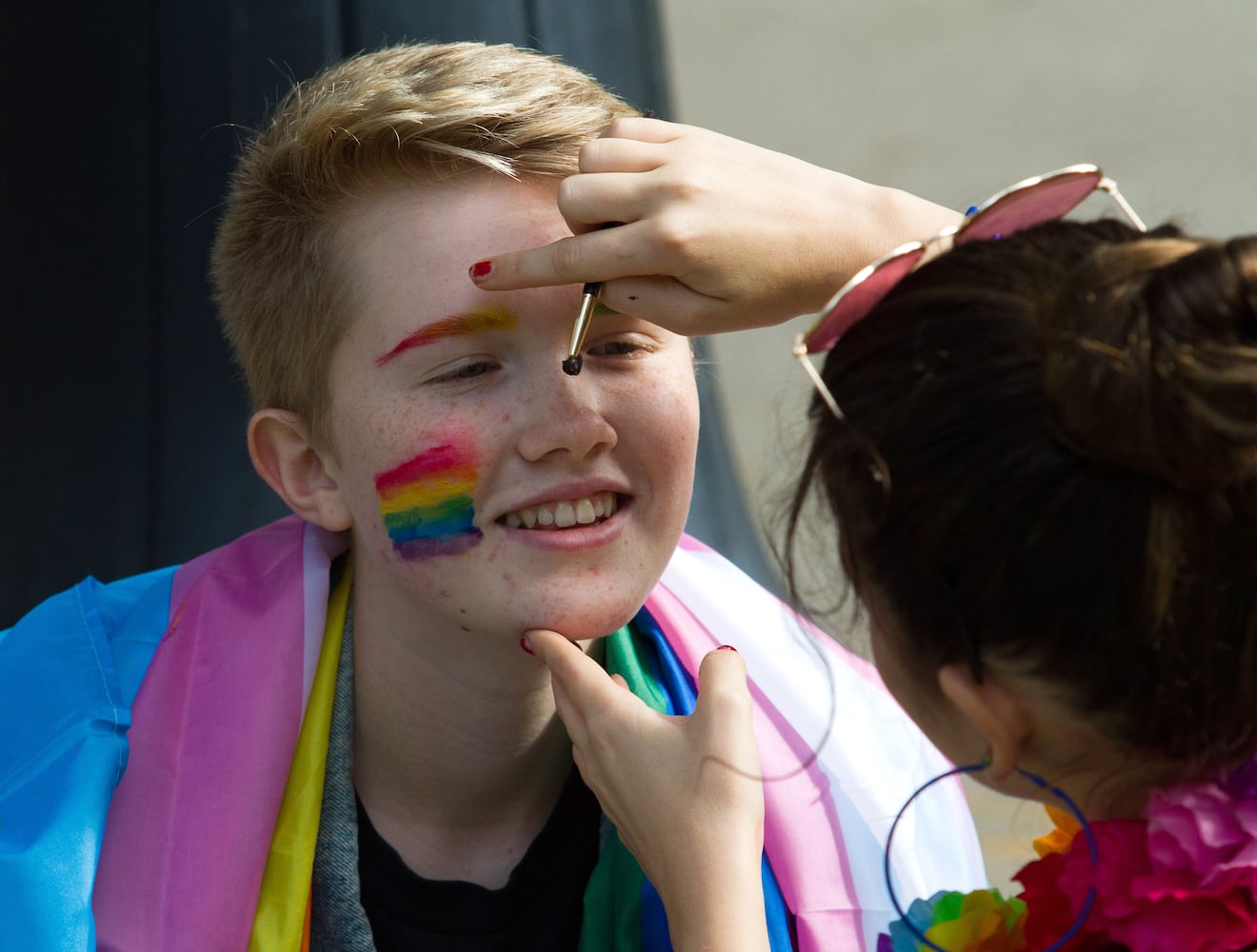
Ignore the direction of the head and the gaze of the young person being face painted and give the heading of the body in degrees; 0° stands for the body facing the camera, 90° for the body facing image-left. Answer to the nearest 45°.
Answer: approximately 315°
